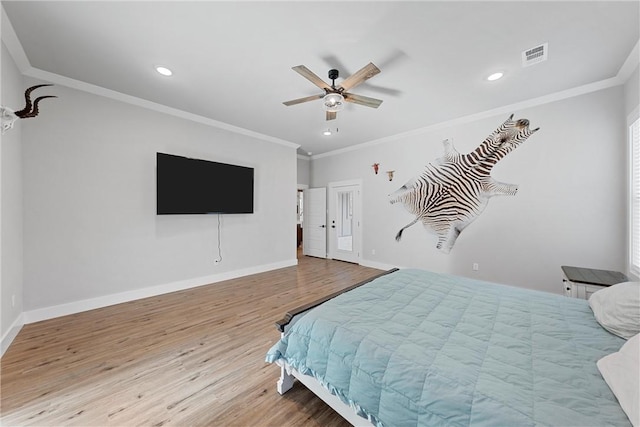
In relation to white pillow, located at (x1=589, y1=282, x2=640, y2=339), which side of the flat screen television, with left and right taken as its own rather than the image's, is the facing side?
front

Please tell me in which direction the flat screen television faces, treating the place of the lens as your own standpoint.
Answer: facing the viewer and to the right of the viewer

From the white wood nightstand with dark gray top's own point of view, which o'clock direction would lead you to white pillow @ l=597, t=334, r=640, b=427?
The white pillow is roughly at 9 o'clock from the white wood nightstand with dark gray top.

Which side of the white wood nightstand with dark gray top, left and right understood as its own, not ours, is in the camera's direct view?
left

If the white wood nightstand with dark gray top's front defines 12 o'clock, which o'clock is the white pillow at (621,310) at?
The white pillow is roughly at 9 o'clock from the white wood nightstand with dark gray top.

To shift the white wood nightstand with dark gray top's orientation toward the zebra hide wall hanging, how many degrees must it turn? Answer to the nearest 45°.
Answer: approximately 45° to its right

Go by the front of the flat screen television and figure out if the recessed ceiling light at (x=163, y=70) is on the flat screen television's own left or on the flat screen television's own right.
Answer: on the flat screen television's own right

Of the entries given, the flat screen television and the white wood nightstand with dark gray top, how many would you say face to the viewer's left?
1

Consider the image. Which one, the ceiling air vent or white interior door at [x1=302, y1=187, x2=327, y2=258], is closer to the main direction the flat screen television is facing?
the ceiling air vent

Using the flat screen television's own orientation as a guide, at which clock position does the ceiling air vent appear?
The ceiling air vent is roughly at 12 o'clock from the flat screen television.

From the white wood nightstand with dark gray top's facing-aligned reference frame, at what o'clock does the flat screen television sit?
The flat screen television is roughly at 11 o'clock from the white wood nightstand with dark gray top.

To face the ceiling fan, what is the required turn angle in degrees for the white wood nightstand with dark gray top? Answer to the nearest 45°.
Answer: approximately 45° to its left

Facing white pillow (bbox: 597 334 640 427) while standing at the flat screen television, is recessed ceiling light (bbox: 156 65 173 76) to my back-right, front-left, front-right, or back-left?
front-right

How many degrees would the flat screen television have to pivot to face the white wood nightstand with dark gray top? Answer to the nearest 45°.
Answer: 0° — it already faces it

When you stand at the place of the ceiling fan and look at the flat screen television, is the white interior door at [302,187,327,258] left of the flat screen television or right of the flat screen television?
right

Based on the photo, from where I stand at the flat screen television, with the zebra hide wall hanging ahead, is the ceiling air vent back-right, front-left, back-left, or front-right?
front-right
